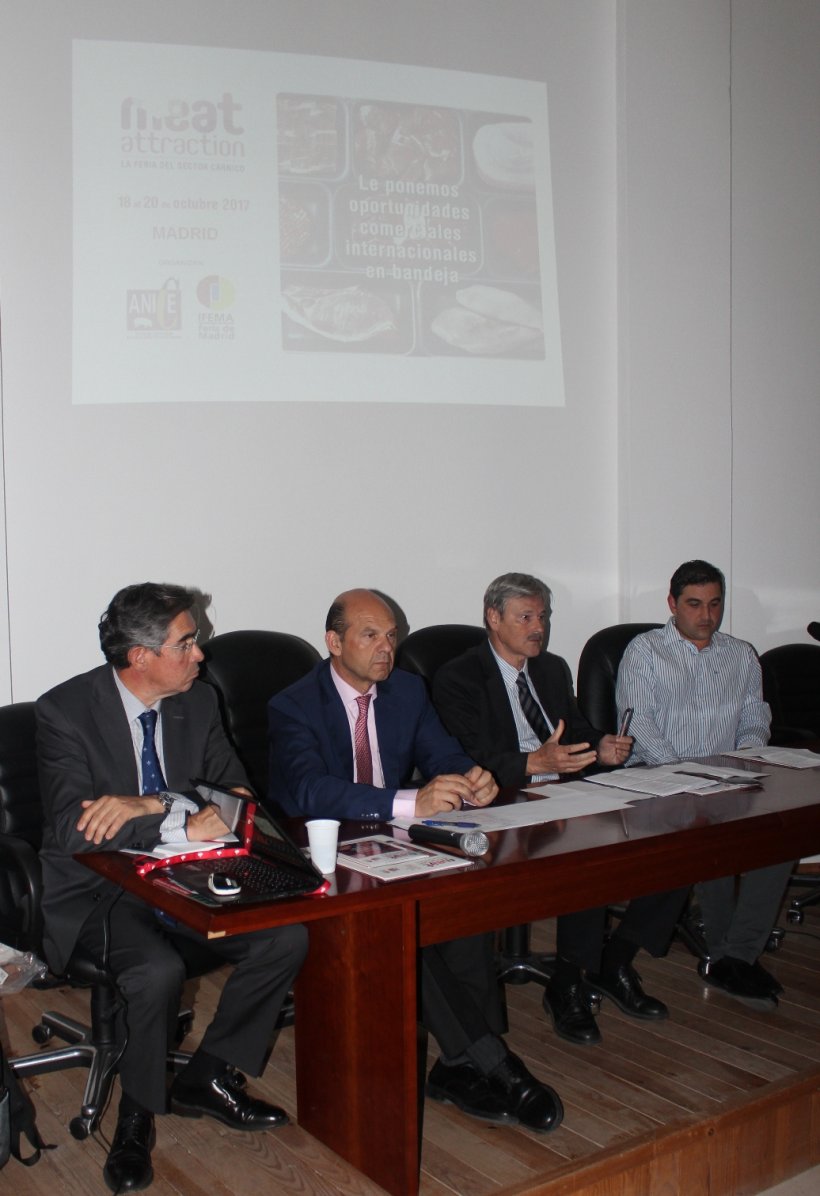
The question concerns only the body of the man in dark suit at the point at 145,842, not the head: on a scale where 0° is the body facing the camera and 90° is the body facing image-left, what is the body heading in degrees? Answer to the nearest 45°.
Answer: approximately 315°

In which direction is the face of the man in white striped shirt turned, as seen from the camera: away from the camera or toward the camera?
toward the camera

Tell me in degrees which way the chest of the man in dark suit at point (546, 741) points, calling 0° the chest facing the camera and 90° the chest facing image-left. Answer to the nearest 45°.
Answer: approximately 315°

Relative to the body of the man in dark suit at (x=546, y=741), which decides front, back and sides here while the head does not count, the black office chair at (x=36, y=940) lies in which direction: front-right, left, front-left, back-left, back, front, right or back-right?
right

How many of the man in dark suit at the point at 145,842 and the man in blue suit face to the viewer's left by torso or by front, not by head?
0

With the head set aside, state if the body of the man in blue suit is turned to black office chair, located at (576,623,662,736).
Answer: no

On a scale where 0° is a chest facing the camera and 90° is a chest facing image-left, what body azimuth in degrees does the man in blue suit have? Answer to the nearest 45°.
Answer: approximately 315°

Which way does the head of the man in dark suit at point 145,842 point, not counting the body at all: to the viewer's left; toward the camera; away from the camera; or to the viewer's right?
to the viewer's right

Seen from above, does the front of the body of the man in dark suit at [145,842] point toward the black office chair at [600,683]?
no

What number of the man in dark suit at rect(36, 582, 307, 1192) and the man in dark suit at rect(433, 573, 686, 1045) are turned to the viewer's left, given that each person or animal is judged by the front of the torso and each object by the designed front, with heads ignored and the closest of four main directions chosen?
0

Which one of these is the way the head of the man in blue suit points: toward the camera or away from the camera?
toward the camera

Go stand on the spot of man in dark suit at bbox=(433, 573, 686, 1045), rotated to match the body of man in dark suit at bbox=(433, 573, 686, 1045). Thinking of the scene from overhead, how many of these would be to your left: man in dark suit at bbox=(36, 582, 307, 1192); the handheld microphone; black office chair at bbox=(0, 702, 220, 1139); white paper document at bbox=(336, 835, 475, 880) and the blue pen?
0

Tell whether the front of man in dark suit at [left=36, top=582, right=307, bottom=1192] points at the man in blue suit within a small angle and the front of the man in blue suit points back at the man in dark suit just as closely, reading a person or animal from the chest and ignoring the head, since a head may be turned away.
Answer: no

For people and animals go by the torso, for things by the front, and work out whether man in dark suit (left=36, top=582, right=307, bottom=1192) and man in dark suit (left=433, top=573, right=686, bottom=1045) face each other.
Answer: no

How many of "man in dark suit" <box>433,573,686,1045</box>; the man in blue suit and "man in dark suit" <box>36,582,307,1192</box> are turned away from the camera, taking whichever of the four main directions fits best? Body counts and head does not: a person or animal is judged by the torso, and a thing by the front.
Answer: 0

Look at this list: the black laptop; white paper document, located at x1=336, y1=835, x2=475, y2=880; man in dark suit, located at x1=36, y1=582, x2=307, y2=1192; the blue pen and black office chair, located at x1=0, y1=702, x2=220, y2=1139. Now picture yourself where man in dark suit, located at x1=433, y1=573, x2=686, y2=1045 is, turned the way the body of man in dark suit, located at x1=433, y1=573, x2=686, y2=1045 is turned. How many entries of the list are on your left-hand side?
0

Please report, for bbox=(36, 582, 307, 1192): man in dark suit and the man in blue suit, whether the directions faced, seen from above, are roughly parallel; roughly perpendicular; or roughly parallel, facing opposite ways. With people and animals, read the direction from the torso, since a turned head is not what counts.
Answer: roughly parallel
